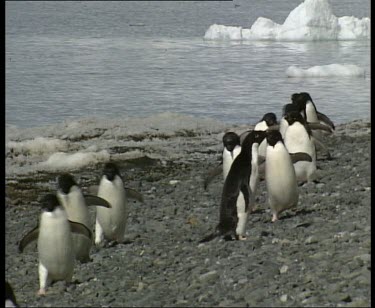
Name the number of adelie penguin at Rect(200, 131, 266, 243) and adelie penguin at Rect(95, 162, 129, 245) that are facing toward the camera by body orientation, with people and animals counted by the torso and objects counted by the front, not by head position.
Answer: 1

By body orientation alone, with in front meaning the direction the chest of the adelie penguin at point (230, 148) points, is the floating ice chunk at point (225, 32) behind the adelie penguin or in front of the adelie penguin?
behind

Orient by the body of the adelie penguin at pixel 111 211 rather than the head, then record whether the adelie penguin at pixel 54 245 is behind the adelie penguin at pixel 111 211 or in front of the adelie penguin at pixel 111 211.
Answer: in front

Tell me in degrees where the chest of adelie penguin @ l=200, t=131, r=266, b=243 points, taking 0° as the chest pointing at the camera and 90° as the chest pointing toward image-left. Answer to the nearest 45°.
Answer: approximately 270°

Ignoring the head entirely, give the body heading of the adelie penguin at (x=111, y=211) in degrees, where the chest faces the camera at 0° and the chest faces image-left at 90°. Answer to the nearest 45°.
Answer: approximately 0°

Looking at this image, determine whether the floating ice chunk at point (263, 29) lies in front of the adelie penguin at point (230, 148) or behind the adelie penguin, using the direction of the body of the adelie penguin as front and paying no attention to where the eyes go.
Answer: behind

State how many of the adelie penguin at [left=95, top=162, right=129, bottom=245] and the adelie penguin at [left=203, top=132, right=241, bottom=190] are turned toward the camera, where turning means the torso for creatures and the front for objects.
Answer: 2

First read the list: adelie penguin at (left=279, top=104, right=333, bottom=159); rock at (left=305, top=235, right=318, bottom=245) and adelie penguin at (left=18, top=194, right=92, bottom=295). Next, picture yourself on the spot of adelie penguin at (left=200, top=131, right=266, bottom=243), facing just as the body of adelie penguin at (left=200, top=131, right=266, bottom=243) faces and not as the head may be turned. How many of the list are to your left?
1

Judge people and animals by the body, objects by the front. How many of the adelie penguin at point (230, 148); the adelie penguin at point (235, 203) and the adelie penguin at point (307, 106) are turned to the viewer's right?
1
